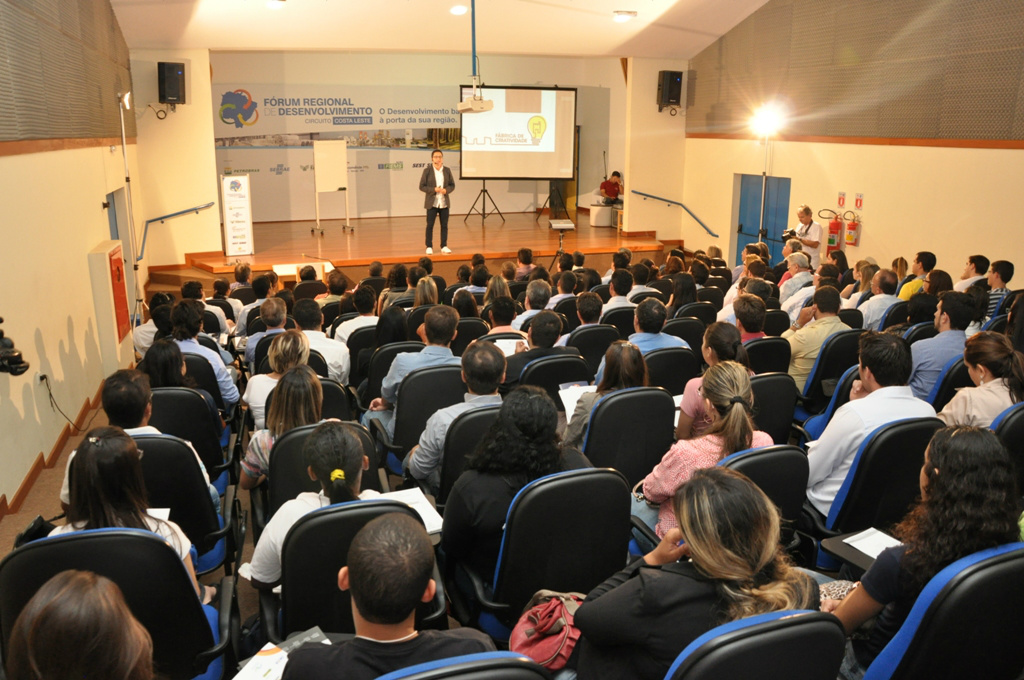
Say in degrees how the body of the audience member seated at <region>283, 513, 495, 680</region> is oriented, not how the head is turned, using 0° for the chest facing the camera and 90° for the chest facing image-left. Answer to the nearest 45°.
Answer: approximately 180°

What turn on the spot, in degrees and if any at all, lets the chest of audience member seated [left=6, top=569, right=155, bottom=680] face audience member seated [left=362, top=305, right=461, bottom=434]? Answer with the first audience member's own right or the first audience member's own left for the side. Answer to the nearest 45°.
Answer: approximately 45° to the first audience member's own right

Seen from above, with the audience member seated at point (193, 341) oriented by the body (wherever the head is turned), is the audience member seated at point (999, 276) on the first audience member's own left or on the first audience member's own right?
on the first audience member's own right

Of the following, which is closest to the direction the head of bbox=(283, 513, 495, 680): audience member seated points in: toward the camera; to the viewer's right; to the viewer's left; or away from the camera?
away from the camera

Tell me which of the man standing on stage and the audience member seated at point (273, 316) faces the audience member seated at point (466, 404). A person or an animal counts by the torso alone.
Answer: the man standing on stage

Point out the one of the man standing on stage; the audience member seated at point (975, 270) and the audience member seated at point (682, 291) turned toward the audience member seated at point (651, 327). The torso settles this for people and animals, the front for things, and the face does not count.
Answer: the man standing on stage

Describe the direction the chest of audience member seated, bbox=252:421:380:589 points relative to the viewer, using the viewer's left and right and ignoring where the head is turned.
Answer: facing away from the viewer

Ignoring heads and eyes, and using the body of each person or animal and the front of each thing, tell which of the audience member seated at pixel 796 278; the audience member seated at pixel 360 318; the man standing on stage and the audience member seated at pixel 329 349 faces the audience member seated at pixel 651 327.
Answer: the man standing on stage

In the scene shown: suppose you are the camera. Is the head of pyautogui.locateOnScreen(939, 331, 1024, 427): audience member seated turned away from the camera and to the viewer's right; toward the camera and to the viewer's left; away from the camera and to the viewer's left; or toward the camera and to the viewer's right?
away from the camera and to the viewer's left

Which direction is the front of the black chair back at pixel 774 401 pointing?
away from the camera
